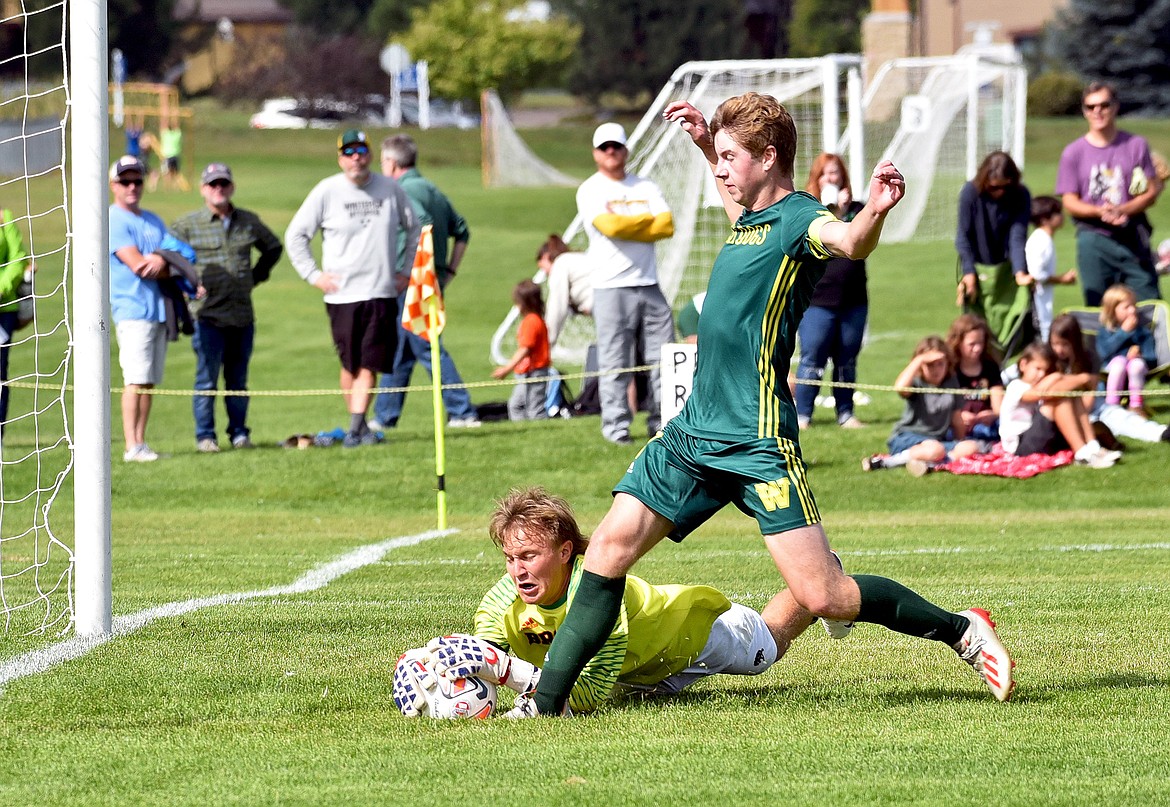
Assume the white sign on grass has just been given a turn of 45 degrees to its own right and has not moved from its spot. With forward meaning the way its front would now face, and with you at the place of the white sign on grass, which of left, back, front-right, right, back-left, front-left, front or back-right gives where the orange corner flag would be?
front-right

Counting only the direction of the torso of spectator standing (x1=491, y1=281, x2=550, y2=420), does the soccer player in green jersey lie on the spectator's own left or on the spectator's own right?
on the spectator's own left

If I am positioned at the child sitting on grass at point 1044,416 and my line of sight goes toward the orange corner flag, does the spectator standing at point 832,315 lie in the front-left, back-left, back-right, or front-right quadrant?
front-right

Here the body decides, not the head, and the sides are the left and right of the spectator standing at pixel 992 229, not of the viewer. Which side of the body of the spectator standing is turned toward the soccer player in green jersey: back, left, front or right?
front

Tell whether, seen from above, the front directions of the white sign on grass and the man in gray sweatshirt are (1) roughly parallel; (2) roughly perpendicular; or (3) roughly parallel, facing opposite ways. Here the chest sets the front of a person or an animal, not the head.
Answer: roughly parallel

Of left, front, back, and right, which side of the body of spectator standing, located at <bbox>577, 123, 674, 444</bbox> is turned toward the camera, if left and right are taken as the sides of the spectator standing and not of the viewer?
front

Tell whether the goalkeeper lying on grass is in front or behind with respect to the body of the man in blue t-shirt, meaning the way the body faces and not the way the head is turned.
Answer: in front

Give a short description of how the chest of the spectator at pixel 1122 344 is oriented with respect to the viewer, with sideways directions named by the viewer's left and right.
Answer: facing the viewer

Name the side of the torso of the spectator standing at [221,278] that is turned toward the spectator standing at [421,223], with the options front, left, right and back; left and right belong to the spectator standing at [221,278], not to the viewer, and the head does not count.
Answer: left

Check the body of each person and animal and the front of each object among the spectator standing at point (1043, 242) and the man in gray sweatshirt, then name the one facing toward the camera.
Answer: the man in gray sweatshirt

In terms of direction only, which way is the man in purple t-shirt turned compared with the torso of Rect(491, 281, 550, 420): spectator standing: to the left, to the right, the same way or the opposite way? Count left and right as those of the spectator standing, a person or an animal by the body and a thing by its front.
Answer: to the left

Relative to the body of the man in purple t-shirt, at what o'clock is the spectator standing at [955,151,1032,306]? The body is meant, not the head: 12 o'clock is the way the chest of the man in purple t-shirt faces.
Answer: The spectator standing is roughly at 2 o'clock from the man in purple t-shirt.

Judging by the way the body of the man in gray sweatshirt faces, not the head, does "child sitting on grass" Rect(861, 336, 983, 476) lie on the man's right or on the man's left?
on the man's left
